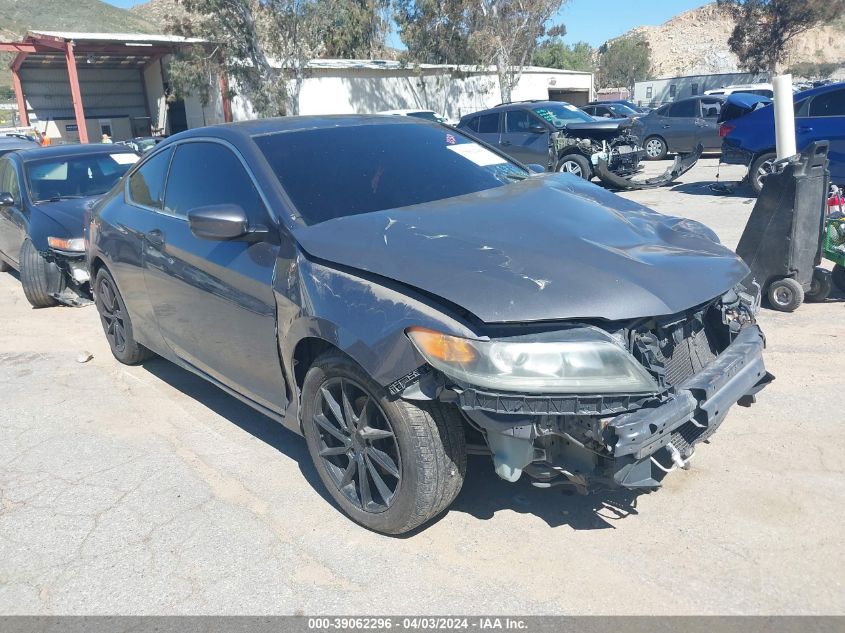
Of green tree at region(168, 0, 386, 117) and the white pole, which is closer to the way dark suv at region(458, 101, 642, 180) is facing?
the white pole

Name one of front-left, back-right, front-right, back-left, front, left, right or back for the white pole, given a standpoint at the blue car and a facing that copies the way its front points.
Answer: right

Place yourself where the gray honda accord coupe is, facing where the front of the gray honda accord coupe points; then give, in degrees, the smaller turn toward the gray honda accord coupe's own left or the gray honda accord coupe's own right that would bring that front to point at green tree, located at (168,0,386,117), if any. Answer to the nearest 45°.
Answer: approximately 135° to the gray honda accord coupe's own left

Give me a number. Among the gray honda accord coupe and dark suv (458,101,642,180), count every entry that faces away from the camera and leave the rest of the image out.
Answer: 0

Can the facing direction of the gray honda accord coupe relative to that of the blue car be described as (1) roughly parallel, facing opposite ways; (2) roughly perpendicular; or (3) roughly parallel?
roughly parallel

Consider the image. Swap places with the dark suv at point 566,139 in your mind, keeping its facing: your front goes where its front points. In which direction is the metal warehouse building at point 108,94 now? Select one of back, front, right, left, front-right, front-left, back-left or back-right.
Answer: back

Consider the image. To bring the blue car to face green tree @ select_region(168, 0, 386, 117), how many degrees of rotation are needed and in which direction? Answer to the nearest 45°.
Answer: approximately 135° to its left

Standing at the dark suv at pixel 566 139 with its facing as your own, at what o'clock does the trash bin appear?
The trash bin is roughly at 1 o'clock from the dark suv.

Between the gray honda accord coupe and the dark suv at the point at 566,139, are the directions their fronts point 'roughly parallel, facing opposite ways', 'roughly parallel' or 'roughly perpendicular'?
roughly parallel

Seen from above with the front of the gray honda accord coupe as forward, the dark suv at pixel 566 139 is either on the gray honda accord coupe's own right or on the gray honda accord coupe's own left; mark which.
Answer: on the gray honda accord coupe's own left

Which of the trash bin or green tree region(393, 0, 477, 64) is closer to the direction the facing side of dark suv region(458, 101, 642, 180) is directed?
the trash bin

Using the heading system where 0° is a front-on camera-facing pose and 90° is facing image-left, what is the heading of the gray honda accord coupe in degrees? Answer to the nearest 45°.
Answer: approximately 315°

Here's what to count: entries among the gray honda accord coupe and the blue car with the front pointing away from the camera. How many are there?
0

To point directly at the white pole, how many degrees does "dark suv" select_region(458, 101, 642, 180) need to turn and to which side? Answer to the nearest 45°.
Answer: approximately 45° to its right
